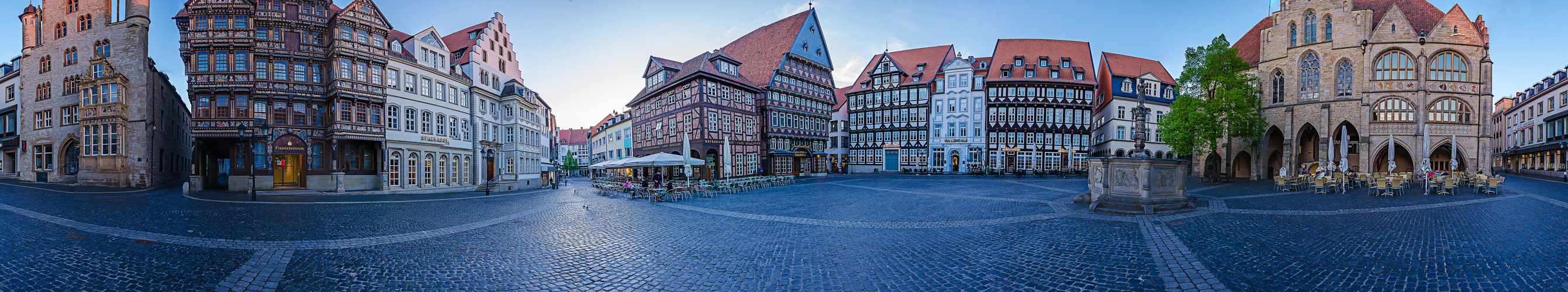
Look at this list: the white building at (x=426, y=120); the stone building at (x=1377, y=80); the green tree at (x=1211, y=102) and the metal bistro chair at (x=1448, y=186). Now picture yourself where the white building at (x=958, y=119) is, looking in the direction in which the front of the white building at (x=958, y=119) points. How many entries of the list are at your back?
0

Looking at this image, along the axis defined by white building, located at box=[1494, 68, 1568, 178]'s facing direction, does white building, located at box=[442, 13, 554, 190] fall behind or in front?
in front

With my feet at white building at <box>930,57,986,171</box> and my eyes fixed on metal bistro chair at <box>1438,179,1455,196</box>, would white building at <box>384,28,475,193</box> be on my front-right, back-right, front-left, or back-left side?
front-right

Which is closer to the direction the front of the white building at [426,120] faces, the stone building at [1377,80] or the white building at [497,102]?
the stone building

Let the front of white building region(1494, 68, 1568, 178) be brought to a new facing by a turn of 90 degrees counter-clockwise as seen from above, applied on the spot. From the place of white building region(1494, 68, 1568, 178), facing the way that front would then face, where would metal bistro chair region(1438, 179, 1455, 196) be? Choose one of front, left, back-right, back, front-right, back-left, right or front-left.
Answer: front-right

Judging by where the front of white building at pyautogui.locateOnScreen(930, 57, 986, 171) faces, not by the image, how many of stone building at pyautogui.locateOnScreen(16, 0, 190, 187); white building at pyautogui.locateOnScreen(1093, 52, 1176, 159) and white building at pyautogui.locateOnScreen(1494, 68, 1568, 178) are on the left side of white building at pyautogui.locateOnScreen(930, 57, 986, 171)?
2

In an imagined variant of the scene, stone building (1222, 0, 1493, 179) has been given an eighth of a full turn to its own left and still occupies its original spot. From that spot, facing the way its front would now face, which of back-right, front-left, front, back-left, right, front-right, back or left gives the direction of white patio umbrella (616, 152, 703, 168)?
right

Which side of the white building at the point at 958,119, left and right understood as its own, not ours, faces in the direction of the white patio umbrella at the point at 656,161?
front

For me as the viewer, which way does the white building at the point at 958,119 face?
facing the viewer

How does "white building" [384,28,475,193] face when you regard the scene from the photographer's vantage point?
facing the viewer and to the right of the viewer

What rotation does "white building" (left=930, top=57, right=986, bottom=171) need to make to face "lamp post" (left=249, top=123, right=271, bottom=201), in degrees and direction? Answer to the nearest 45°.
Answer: approximately 45° to its right

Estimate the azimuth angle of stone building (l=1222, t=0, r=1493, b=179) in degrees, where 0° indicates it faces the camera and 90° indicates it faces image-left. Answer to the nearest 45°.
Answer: approximately 0°

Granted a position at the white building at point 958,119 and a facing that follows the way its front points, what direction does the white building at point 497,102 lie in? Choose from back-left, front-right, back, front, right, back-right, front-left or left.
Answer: front-right

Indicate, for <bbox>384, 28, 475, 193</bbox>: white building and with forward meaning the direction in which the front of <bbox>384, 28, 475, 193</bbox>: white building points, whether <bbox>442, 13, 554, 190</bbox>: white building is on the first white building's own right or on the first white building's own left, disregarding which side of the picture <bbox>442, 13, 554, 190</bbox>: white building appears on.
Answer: on the first white building's own left

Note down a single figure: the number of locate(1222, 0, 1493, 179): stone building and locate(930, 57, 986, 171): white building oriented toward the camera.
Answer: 2
